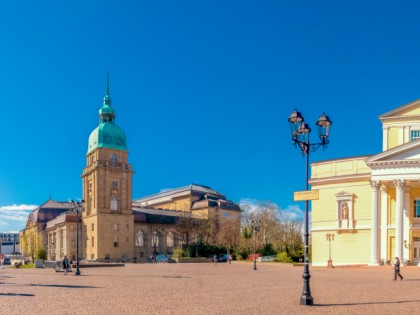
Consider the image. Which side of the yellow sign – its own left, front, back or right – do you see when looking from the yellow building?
back

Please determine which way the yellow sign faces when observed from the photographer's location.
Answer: facing the viewer

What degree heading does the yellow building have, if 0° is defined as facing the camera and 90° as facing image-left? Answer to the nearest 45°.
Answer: approximately 0°

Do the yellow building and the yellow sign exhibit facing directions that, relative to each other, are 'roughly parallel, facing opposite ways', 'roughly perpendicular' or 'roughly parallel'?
roughly parallel

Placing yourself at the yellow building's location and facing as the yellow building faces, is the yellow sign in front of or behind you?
in front
